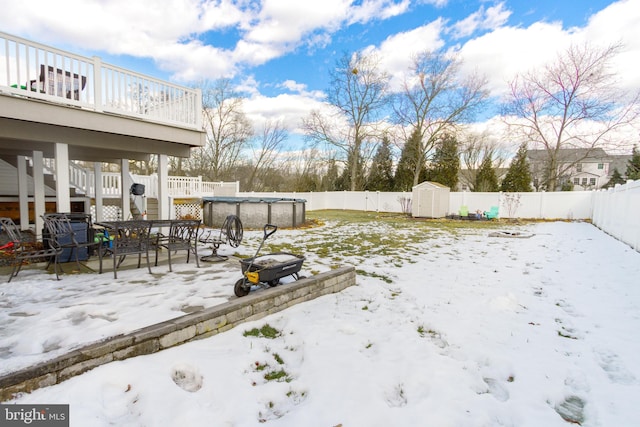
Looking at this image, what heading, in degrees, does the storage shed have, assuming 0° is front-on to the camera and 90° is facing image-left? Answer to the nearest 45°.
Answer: approximately 0°

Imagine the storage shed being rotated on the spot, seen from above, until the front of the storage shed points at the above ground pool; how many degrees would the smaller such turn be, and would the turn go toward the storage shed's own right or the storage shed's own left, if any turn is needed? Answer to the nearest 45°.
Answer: approximately 45° to the storage shed's own right

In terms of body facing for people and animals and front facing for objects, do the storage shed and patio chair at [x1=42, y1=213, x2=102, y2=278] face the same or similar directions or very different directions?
very different directions

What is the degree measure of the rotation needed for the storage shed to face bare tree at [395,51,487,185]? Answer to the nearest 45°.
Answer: approximately 180°

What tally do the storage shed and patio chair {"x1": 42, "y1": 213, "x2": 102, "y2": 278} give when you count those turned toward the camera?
1

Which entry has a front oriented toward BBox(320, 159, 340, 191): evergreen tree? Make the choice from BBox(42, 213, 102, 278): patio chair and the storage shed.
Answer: the patio chair

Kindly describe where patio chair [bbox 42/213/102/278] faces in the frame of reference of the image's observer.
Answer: facing away from the viewer and to the right of the viewer
